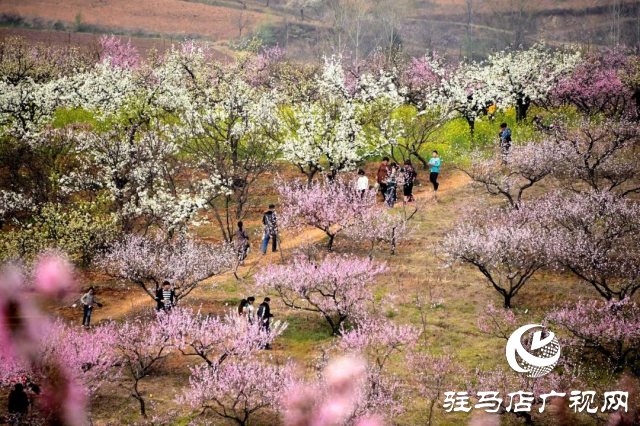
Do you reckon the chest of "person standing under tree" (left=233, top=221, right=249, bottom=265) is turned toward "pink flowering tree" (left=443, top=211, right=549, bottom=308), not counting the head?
no

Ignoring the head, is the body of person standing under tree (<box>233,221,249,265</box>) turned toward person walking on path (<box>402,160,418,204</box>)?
no

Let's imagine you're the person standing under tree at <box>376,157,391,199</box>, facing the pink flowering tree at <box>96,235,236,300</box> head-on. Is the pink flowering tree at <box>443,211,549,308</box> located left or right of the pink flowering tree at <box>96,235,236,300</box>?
left

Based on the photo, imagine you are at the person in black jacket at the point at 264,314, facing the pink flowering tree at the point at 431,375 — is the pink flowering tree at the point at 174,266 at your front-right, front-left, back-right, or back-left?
back-left

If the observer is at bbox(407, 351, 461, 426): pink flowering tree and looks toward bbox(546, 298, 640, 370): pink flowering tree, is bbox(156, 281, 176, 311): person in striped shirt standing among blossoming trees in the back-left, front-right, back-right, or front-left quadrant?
back-left

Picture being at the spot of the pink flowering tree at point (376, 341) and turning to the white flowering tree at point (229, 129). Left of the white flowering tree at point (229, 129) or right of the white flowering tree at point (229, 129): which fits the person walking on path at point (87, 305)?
left

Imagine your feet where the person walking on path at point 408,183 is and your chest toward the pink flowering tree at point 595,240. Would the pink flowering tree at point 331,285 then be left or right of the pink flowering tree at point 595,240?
right
